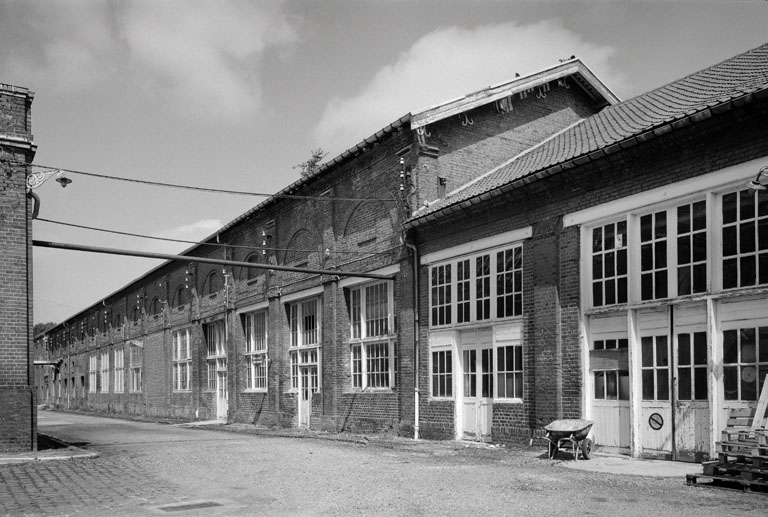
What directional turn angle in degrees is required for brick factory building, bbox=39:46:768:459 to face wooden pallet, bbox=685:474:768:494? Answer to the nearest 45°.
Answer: approximately 45° to its left

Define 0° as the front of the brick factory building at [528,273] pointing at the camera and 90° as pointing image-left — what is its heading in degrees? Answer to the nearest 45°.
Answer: approximately 45°
